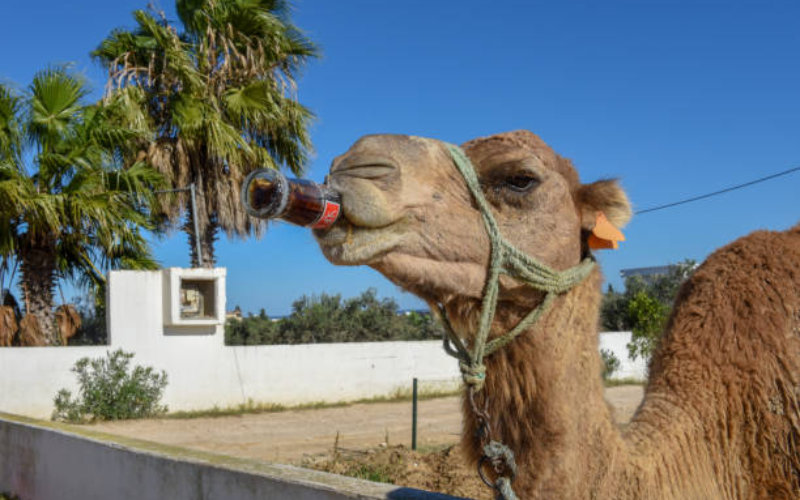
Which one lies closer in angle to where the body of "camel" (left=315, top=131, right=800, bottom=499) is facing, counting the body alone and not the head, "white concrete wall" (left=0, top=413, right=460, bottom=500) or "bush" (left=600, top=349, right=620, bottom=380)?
the white concrete wall

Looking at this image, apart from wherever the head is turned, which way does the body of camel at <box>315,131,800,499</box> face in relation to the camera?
to the viewer's left

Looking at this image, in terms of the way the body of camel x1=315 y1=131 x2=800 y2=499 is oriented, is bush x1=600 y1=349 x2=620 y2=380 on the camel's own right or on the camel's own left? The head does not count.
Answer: on the camel's own right

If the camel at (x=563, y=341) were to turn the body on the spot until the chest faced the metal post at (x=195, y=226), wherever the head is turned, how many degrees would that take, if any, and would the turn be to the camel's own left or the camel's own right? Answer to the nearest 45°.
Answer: approximately 45° to the camel's own right

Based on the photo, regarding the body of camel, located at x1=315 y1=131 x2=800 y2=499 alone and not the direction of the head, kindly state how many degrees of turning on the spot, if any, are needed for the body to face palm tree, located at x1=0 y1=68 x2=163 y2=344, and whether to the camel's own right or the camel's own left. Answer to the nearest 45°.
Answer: approximately 45° to the camel's own right

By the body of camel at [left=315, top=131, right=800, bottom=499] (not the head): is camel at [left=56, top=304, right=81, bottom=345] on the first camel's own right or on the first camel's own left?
on the first camel's own right

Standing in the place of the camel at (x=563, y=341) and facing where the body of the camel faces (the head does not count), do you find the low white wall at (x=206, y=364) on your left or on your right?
on your right

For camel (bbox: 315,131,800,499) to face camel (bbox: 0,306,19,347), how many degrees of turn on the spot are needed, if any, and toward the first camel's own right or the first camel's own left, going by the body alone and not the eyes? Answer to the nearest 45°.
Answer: approximately 45° to the first camel's own right
